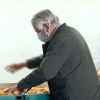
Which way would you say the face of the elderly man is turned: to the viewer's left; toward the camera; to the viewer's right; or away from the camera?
to the viewer's left

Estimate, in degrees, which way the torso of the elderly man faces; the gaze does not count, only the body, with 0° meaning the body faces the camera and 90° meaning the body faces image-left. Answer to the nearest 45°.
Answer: approximately 90°
